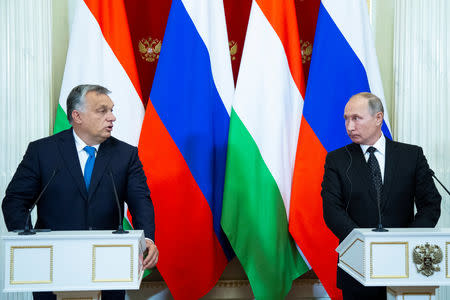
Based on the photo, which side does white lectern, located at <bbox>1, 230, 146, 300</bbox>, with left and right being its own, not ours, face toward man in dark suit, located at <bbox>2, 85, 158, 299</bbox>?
back

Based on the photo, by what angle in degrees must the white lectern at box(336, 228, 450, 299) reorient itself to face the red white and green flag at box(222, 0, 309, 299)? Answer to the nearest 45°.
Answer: approximately 135° to its right

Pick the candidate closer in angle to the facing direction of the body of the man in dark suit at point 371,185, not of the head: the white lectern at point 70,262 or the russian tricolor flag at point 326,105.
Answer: the white lectern

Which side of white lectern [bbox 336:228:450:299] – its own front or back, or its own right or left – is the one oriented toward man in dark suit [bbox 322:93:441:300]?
back

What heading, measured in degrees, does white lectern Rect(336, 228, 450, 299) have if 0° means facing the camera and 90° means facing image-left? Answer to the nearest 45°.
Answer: approximately 0°

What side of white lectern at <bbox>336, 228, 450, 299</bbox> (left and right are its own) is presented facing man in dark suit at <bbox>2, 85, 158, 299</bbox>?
right

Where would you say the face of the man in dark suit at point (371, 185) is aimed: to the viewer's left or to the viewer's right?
to the viewer's left

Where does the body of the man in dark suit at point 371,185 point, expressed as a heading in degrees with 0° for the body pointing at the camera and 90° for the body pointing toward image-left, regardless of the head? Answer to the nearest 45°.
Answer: approximately 0°
